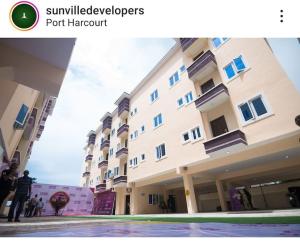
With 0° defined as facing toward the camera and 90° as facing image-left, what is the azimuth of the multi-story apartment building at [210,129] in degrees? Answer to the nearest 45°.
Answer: approximately 45°

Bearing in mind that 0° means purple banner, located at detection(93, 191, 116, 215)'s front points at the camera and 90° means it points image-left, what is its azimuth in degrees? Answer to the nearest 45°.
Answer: approximately 0°

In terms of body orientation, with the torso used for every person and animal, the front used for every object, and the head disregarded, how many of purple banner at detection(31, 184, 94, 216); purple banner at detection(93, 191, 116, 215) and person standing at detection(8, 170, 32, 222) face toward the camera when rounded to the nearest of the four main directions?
2

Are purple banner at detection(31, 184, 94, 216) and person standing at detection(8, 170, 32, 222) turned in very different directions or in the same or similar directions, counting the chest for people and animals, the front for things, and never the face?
very different directions

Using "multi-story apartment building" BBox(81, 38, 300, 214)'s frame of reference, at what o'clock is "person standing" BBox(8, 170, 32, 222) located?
The person standing is roughly at 12 o'clock from the multi-story apartment building.
